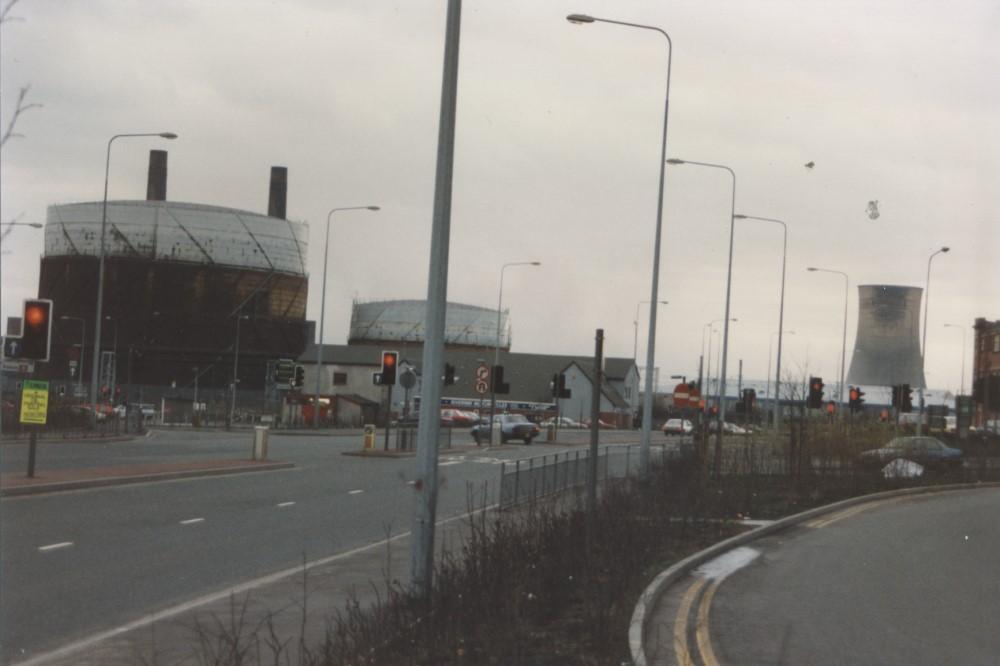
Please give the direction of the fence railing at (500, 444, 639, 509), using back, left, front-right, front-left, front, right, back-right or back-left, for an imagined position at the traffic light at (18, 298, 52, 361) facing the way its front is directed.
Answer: left

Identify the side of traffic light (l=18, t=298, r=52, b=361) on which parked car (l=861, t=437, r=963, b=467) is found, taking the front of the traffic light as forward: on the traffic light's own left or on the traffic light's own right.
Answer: on the traffic light's own left

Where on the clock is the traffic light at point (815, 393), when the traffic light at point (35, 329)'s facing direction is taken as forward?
the traffic light at point (815, 393) is roughly at 8 o'clock from the traffic light at point (35, 329).

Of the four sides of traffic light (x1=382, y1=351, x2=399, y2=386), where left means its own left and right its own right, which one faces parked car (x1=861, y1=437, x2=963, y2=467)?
left

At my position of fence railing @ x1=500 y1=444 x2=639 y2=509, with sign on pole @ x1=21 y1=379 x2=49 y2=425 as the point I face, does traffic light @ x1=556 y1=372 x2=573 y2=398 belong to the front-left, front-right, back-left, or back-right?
back-right

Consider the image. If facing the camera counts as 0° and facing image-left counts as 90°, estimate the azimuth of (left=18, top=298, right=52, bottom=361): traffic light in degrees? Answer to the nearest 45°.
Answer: approximately 0°

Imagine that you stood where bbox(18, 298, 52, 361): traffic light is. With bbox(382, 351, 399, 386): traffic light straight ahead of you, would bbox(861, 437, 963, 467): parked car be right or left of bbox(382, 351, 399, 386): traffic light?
right
